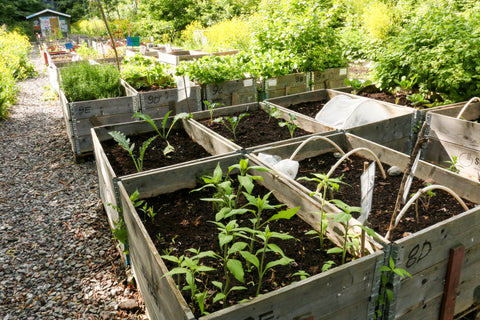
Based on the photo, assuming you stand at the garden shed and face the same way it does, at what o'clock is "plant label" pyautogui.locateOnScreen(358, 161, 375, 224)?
The plant label is roughly at 12 o'clock from the garden shed.

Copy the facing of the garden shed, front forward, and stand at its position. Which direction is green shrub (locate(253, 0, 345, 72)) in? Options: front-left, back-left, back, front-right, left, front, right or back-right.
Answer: front

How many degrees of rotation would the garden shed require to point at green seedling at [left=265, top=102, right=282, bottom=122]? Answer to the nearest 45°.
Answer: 0° — it already faces it

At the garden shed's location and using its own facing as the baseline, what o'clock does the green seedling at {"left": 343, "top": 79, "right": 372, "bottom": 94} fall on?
The green seedling is roughly at 12 o'clock from the garden shed.

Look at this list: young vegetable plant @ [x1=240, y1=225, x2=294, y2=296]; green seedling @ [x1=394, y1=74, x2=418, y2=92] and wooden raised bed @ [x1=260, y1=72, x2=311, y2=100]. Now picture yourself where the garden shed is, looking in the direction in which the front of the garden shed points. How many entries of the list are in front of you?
3

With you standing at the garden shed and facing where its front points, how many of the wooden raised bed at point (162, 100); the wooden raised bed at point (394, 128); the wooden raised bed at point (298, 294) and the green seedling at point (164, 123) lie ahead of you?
4

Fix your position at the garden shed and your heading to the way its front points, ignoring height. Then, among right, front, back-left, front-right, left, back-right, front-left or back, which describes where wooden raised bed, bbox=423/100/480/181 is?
front

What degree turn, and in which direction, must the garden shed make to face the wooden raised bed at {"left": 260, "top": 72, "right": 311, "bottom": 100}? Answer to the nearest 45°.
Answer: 0° — it already faces it

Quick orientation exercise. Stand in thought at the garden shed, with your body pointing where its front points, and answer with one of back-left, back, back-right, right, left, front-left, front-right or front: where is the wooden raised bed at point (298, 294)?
front

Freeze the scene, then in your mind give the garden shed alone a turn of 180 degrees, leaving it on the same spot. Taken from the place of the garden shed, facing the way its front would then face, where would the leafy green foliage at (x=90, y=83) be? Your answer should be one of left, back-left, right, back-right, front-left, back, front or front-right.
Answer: back

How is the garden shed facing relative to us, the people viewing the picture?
facing the viewer

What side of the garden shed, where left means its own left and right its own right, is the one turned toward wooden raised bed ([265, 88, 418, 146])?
front

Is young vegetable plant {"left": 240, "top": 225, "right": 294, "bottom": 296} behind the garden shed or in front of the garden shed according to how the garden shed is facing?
in front

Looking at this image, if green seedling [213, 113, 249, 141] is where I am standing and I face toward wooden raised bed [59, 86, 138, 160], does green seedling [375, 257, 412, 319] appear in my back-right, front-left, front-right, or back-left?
back-left

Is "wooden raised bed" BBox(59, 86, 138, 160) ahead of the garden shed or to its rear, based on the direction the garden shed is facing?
ahead

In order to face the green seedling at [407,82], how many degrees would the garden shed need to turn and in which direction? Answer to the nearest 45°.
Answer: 0° — it already faces it

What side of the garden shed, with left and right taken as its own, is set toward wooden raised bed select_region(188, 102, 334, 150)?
front

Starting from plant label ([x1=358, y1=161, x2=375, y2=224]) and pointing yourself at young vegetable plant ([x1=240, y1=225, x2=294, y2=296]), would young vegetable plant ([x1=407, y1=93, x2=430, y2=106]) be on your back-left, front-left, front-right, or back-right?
back-right
